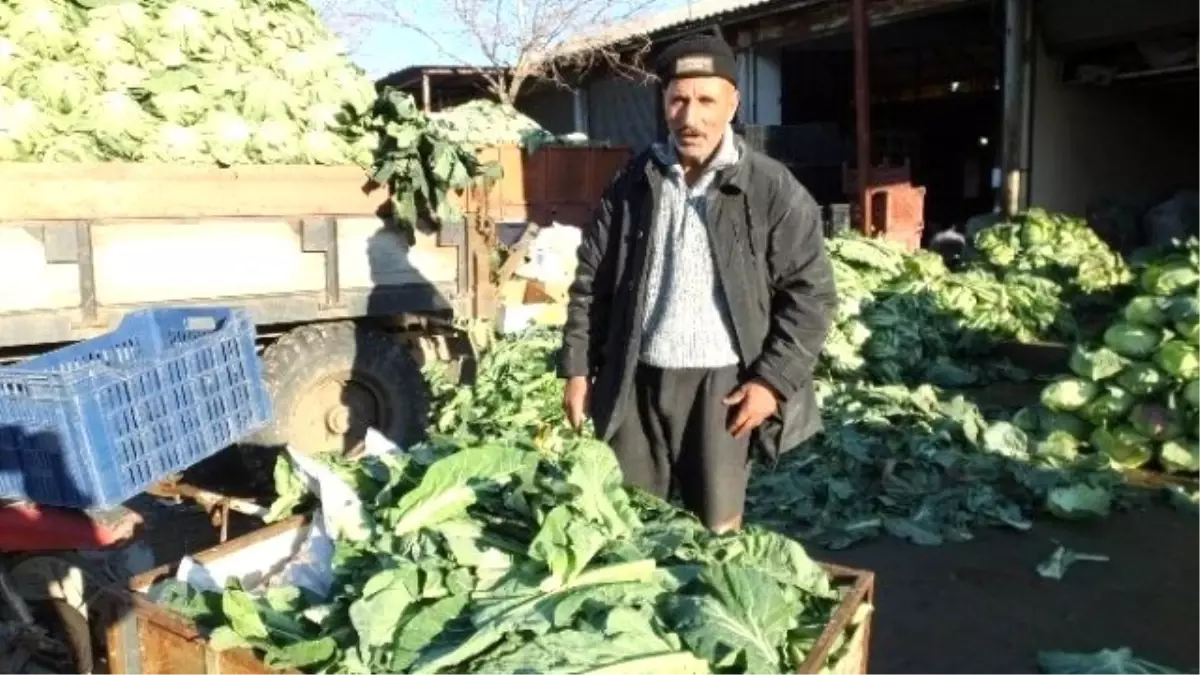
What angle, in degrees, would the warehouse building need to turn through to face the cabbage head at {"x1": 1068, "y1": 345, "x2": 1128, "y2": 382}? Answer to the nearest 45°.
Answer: approximately 45° to its left

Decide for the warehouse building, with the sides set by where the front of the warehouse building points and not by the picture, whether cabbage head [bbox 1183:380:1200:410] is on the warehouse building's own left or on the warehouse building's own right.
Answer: on the warehouse building's own left

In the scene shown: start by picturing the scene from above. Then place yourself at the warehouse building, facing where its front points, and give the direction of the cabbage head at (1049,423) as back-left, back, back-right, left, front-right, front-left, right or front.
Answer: front-left

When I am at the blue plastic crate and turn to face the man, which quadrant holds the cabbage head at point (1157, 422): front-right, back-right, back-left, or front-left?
front-left

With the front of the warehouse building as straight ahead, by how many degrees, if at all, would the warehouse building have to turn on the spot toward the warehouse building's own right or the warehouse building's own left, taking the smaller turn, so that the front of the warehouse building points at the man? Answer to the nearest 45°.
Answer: approximately 45° to the warehouse building's own left

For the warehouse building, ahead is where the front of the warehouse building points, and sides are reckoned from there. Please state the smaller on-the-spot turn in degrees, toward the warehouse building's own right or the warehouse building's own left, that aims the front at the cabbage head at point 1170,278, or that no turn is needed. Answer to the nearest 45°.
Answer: approximately 45° to the warehouse building's own left

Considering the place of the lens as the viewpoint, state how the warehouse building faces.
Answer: facing the viewer and to the left of the viewer

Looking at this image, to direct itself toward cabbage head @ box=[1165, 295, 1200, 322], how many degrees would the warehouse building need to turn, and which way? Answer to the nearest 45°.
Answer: approximately 45° to its left

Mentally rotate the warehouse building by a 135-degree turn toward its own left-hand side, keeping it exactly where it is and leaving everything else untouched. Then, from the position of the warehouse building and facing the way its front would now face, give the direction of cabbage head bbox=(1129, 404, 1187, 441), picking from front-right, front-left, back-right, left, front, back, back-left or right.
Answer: right

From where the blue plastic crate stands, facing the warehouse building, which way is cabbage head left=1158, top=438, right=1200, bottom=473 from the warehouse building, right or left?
right

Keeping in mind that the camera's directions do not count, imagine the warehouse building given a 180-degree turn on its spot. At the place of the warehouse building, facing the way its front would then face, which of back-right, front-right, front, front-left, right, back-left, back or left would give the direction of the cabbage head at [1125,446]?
back-right
